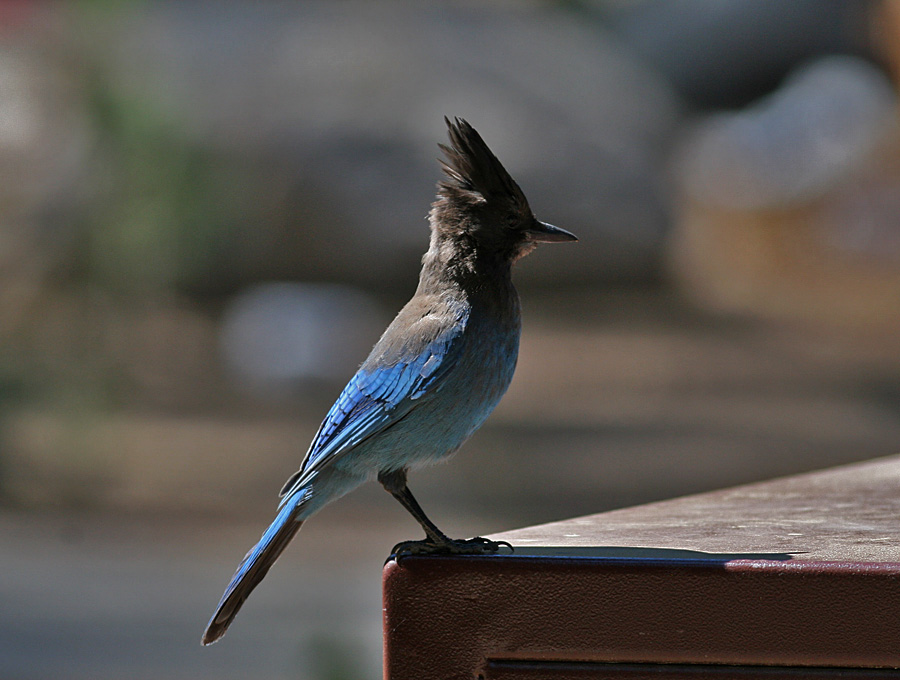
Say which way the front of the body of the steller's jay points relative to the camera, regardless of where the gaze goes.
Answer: to the viewer's right

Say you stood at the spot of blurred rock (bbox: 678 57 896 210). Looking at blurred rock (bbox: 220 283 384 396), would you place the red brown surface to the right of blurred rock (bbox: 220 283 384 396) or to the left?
left
